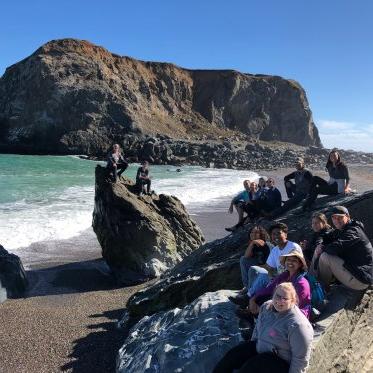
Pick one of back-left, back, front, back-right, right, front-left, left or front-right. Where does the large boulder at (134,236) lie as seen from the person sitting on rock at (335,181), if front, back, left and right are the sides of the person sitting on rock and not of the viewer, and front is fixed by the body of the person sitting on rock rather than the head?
front-right

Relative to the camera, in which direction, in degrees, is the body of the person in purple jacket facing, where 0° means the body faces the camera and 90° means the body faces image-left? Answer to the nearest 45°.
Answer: approximately 45°

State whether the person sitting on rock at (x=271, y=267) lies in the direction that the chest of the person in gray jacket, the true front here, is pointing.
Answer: no

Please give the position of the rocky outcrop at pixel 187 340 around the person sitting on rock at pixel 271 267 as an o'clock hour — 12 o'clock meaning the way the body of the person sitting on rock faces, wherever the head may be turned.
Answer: The rocky outcrop is roughly at 12 o'clock from the person sitting on rock.

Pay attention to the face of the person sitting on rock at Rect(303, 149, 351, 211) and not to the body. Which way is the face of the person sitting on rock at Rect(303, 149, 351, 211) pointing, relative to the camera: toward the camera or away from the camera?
toward the camera

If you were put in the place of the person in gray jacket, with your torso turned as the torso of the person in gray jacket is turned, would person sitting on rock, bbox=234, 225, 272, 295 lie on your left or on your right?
on your right

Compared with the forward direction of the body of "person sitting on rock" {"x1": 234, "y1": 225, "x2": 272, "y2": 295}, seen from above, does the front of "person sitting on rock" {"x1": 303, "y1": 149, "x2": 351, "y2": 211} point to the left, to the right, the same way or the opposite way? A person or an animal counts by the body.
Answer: the same way

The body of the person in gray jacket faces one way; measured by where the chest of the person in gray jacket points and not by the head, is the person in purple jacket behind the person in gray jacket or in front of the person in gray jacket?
behind

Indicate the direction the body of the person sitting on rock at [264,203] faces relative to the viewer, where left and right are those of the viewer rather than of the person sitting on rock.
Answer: facing the viewer and to the left of the viewer

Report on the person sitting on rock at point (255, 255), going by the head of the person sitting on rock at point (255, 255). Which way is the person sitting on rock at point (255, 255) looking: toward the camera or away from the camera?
toward the camera

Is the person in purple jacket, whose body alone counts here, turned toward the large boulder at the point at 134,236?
no

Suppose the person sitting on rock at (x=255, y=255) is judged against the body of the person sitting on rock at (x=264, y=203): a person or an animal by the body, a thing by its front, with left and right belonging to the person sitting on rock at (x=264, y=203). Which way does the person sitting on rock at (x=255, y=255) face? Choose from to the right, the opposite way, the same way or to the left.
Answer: the same way

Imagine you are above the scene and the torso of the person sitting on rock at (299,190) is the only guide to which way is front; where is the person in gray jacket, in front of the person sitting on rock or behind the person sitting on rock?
in front

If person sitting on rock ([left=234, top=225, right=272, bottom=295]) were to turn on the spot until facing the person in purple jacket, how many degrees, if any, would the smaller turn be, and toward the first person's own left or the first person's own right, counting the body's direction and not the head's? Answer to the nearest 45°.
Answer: approximately 45° to the first person's own left

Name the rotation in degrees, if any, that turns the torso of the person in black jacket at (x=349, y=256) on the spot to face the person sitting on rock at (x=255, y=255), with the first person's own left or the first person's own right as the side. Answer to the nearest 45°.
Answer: approximately 45° to the first person's own right

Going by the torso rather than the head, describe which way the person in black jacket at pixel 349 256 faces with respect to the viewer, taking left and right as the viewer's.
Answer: facing to the left of the viewer

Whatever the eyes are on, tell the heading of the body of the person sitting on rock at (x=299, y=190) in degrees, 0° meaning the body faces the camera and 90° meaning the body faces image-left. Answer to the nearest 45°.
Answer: approximately 45°
